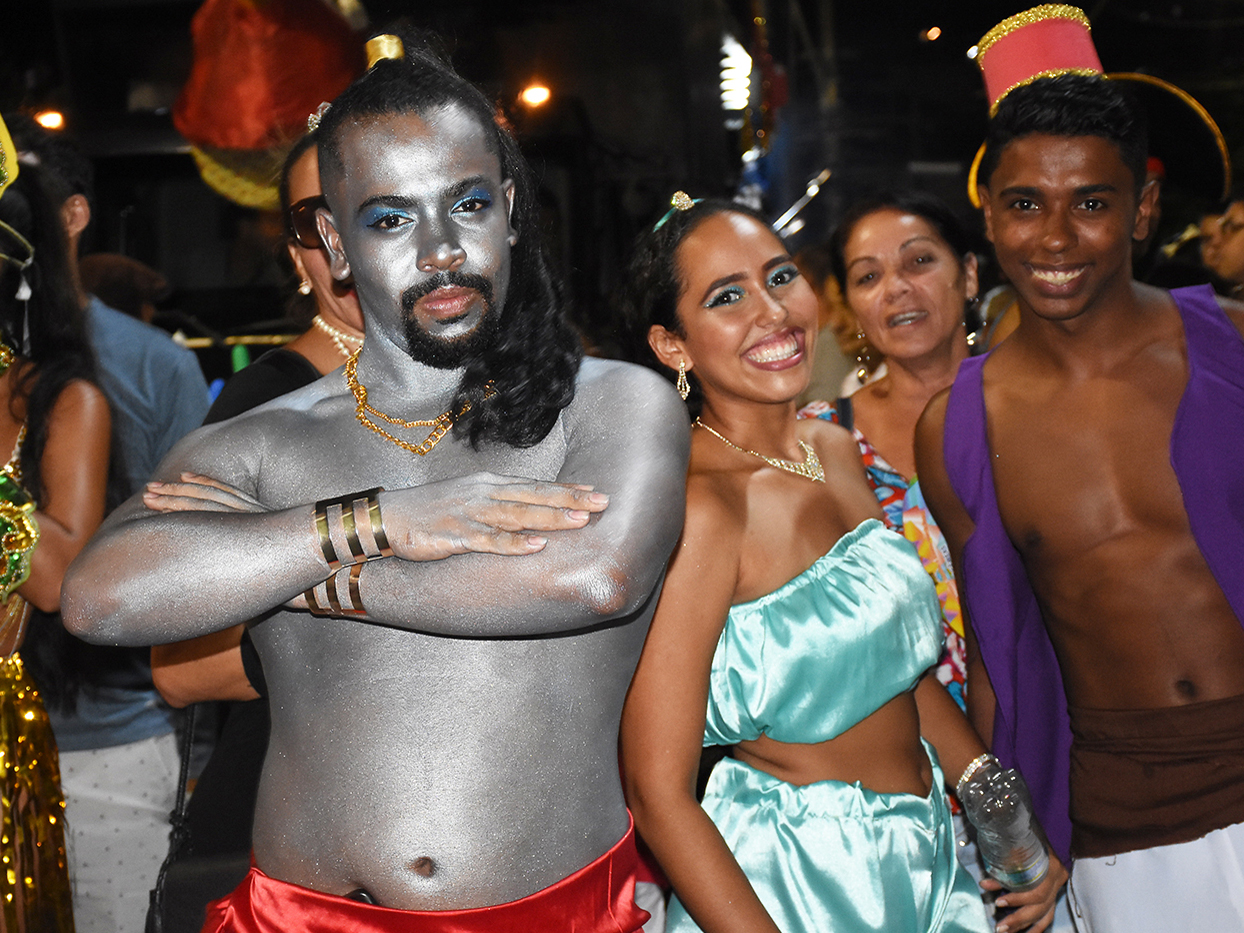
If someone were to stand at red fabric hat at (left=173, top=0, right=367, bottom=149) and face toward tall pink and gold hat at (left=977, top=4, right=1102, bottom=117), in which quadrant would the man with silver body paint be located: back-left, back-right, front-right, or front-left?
front-right

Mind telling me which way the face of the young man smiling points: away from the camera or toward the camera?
toward the camera

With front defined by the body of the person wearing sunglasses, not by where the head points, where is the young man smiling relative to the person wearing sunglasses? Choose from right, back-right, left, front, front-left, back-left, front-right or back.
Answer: front-left

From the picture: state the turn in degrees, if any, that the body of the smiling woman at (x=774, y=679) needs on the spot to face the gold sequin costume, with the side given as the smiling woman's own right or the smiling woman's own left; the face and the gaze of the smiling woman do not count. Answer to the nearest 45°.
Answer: approximately 135° to the smiling woman's own right

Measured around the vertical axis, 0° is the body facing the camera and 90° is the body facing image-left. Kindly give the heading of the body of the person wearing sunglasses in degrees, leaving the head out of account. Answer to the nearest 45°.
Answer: approximately 315°

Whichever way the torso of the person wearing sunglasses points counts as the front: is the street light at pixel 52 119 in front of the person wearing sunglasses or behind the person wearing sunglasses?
behind

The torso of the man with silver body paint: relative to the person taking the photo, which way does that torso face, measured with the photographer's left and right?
facing the viewer

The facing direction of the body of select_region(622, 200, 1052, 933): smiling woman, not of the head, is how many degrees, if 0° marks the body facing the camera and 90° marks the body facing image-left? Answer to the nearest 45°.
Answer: approximately 315°

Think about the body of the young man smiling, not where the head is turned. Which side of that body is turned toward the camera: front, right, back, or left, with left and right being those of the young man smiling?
front

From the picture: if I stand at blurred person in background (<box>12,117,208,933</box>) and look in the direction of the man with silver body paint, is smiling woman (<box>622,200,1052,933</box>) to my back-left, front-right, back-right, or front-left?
front-left
